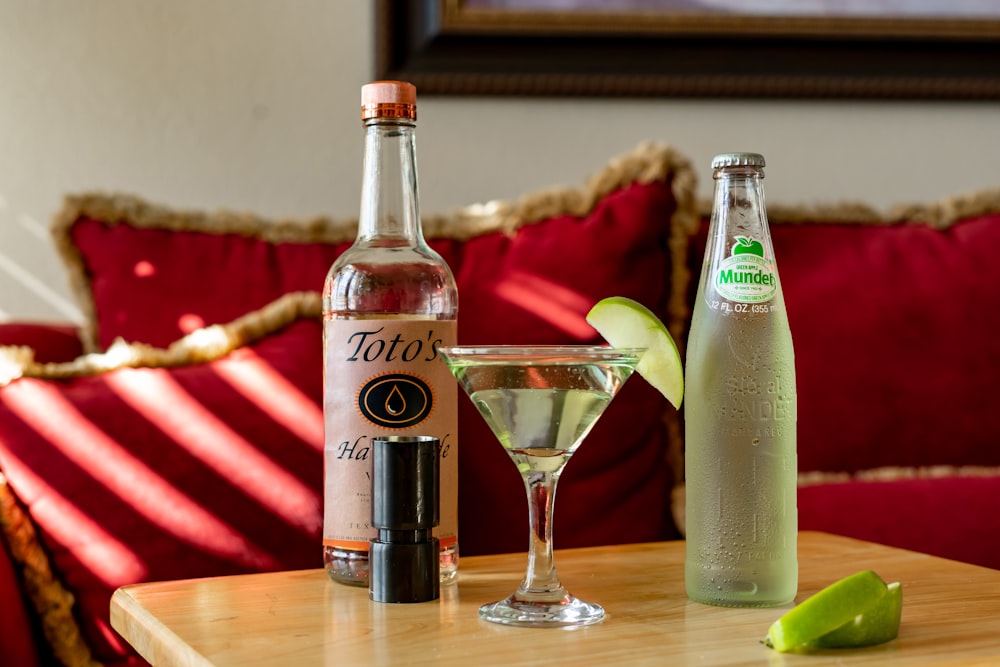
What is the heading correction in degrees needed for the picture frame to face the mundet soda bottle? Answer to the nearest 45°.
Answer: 0° — it already faces it

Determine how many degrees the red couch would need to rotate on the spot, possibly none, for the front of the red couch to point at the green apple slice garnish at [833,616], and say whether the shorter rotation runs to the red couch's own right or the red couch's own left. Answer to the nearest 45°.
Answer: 0° — it already faces it

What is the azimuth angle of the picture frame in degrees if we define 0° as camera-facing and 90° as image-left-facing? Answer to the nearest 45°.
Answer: approximately 0°

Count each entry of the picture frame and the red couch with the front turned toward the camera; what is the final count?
2

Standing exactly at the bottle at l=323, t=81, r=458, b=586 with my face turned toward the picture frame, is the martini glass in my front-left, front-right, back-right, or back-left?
back-right

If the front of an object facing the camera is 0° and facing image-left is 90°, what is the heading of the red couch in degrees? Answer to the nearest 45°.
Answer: approximately 0°

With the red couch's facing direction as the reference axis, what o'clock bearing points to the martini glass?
The martini glass is roughly at 12 o'clock from the red couch.

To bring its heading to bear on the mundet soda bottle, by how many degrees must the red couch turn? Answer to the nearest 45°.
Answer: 0° — it already faces it

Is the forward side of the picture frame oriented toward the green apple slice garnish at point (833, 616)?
yes

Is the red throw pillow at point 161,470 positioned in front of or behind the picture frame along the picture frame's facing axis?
in front
